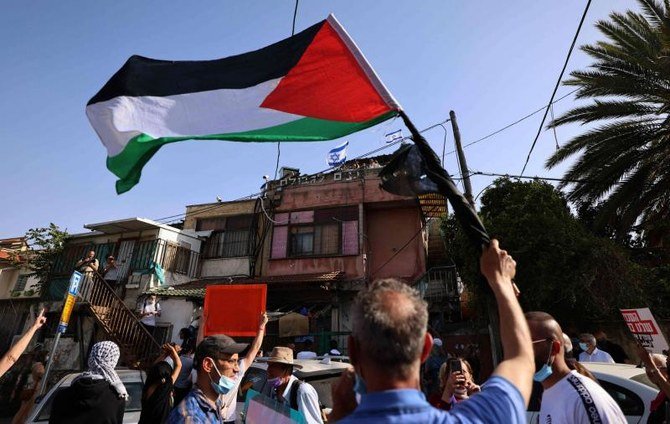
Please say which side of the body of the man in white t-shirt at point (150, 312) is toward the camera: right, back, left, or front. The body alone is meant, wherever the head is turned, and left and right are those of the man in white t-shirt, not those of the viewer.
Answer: front

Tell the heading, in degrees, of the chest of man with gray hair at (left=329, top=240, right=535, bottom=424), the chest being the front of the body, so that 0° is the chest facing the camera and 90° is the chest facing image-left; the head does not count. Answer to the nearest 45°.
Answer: approximately 180°

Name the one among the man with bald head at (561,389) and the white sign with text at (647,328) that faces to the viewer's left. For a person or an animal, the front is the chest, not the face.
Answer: the man with bald head

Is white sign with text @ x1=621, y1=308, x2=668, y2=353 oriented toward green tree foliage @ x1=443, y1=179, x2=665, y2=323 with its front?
no

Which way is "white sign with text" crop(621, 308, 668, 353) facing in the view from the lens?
facing the viewer

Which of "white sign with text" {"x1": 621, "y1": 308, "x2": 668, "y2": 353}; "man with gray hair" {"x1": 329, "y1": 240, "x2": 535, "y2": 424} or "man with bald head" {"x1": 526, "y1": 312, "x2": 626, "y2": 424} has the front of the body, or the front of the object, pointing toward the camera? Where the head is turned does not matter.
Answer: the white sign with text

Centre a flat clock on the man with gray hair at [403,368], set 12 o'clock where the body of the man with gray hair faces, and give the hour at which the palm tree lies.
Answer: The palm tree is roughly at 1 o'clock from the man with gray hair.

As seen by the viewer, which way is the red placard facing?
toward the camera
